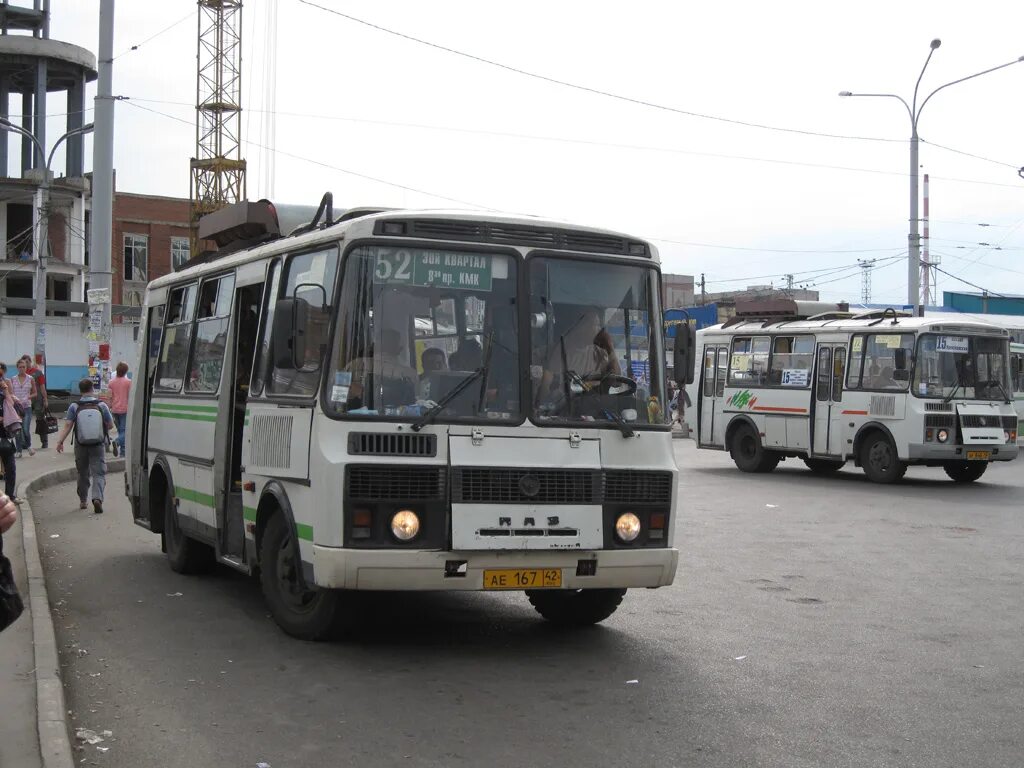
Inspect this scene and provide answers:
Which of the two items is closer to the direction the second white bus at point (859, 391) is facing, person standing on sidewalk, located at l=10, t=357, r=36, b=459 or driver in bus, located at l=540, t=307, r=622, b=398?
the driver in bus

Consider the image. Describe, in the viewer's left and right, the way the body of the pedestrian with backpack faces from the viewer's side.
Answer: facing away from the viewer

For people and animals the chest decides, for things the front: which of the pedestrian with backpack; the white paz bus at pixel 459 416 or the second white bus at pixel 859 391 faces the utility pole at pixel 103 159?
the pedestrian with backpack

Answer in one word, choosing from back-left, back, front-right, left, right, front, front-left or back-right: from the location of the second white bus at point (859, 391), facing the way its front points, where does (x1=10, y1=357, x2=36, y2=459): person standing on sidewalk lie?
back-right

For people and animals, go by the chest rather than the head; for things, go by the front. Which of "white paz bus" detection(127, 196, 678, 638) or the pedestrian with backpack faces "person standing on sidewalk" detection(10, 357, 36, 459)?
the pedestrian with backpack

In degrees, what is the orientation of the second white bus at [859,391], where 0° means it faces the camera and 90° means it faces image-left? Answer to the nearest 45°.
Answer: approximately 315°
